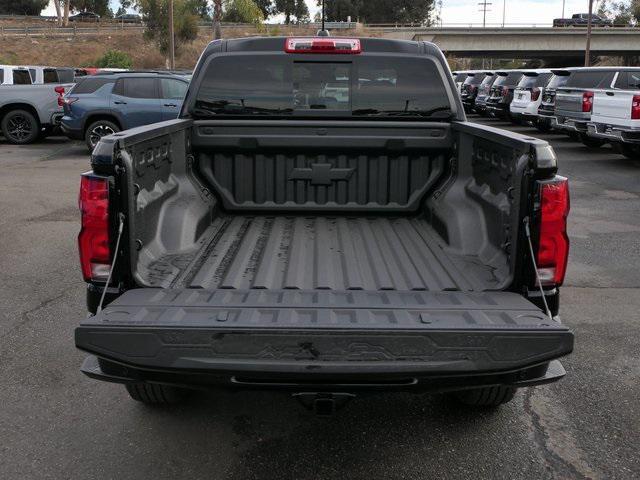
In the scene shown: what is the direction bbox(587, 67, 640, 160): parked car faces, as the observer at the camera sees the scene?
facing away from the viewer and to the right of the viewer

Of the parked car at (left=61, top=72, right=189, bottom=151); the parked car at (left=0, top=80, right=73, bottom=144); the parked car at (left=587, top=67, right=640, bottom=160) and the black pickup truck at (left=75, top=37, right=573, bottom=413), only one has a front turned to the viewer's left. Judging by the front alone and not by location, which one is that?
the parked car at (left=0, top=80, right=73, bottom=144)

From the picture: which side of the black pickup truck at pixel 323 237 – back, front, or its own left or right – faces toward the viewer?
back

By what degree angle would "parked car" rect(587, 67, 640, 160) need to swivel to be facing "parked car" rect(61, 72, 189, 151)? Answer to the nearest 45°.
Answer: approximately 135° to its left

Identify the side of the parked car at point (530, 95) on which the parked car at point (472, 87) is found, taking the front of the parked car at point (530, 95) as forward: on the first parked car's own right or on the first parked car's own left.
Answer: on the first parked car's own left

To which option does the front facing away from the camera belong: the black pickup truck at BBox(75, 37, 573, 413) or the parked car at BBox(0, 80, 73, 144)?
the black pickup truck

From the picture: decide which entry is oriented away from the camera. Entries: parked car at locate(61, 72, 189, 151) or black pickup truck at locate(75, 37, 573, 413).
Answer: the black pickup truck

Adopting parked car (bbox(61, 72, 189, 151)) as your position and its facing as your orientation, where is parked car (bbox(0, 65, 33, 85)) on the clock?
parked car (bbox(0, 65, 33, 85)) is roughly at 8 o'clock from parked car (bbox(61, 72, 189, 151)).

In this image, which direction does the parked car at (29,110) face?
to the viewer's left

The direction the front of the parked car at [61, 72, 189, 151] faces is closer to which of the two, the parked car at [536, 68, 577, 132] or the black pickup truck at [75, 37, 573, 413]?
the parked car

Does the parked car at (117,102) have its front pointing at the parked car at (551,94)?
yes

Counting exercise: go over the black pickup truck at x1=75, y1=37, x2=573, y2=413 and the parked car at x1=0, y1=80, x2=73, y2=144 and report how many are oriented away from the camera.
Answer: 1
